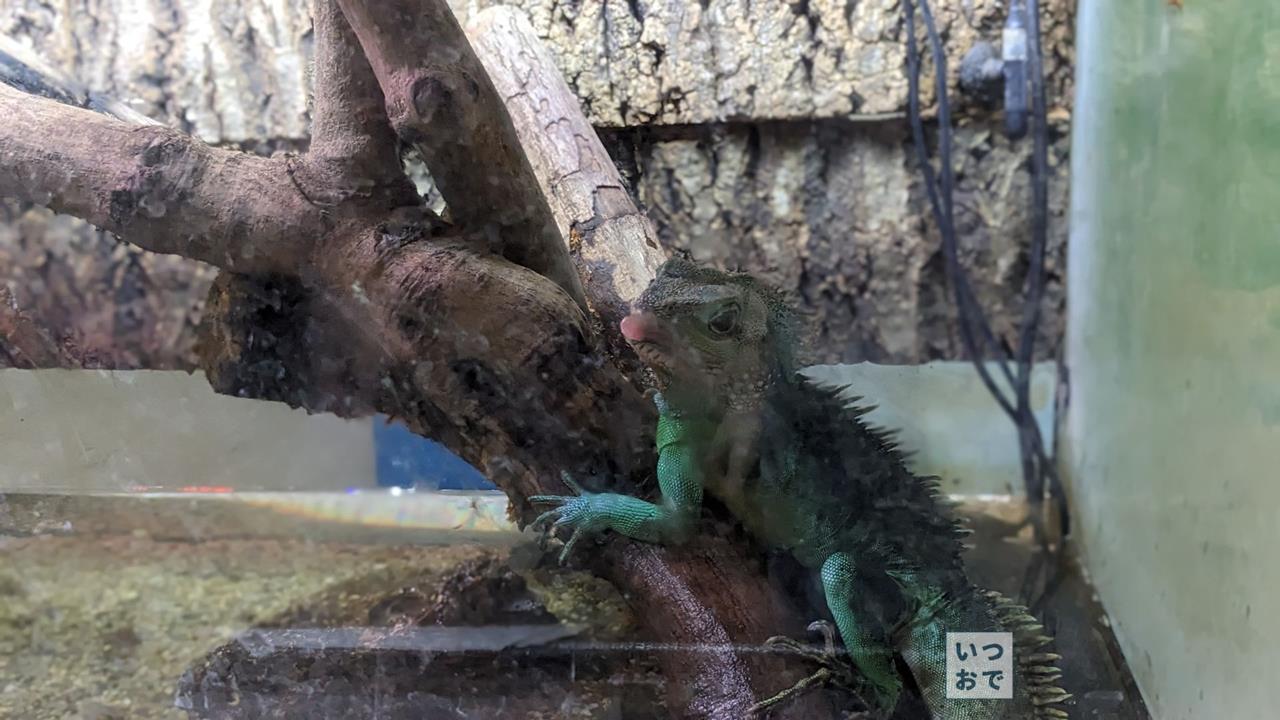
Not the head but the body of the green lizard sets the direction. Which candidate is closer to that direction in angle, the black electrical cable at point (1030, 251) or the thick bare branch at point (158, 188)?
the thick bare branch

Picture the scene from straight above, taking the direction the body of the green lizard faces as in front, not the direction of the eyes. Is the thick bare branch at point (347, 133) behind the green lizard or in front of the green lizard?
in front

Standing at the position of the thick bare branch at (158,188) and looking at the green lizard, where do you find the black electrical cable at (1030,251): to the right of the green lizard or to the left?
left

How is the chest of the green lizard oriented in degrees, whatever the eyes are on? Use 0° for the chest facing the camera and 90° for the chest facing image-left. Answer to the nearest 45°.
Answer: approximately 90°

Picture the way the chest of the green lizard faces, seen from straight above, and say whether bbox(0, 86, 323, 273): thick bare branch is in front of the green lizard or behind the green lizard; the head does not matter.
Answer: in front
